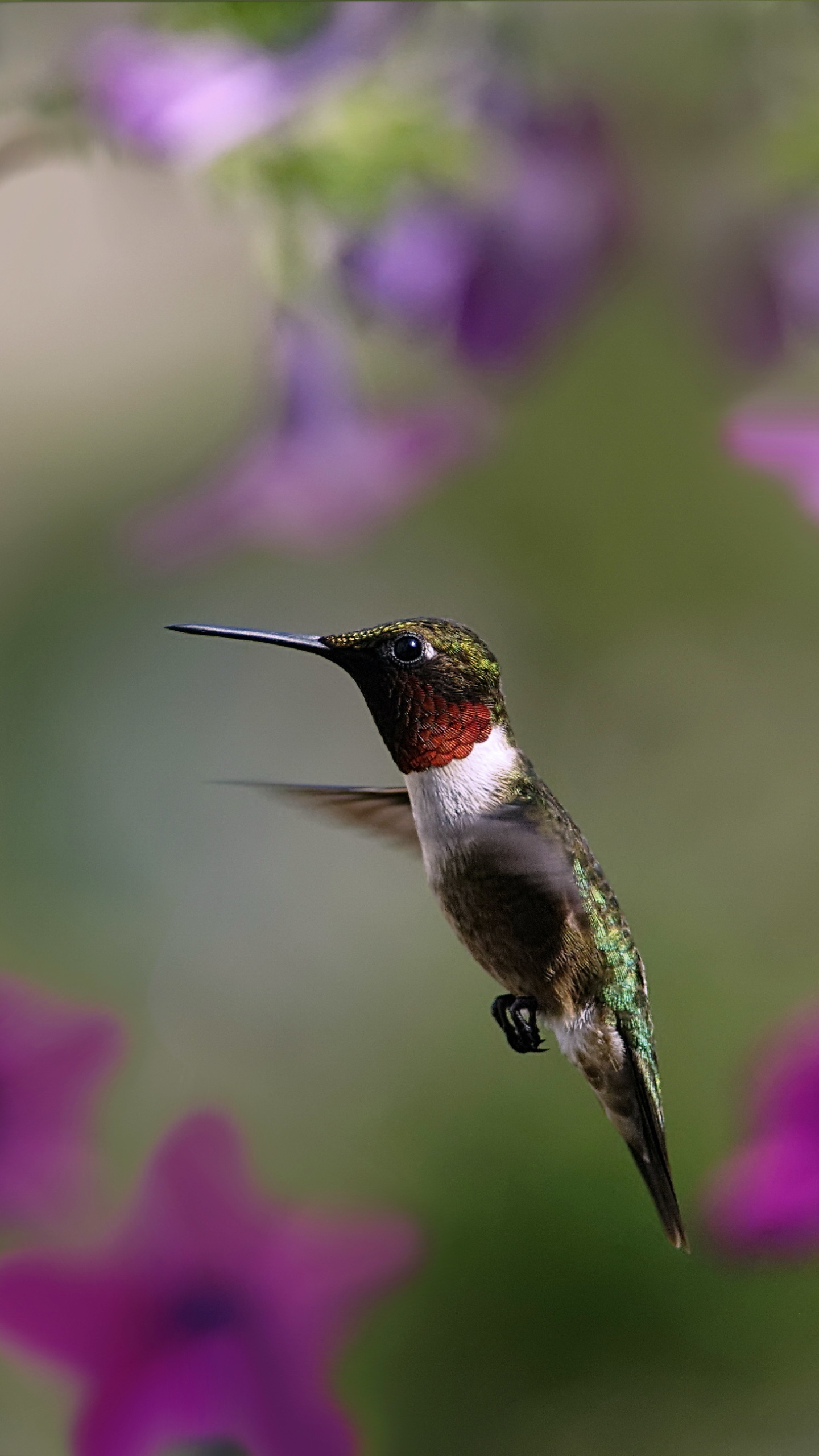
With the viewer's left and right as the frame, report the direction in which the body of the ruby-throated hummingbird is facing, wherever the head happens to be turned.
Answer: facing to the left of the viewer
